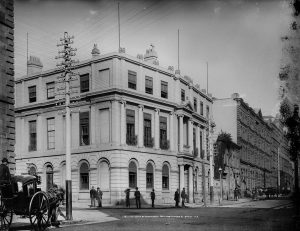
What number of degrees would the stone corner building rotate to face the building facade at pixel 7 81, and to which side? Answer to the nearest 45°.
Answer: approximately 45° to its right

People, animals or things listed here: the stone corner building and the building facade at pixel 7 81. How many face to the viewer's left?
0

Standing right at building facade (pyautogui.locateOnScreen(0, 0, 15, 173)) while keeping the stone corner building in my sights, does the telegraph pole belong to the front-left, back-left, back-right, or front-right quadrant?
front-right

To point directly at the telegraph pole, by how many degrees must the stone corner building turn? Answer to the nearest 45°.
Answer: approximately 45° to its right

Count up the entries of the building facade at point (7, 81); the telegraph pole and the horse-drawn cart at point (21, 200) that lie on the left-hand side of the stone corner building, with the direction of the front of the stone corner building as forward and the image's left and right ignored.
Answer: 0

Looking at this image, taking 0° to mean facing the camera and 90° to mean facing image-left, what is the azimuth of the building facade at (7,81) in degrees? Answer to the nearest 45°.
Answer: approximately 315°

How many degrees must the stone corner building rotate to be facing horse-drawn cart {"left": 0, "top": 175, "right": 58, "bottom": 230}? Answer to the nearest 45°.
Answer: approximately 45° to its right

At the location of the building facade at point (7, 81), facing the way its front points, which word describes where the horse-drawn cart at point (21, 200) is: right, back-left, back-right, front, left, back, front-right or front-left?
front-right

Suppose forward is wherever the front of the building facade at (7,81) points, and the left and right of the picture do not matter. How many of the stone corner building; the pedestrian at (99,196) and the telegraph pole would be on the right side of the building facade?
0

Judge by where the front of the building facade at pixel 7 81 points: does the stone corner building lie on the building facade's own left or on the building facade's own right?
on the building facade's own left
